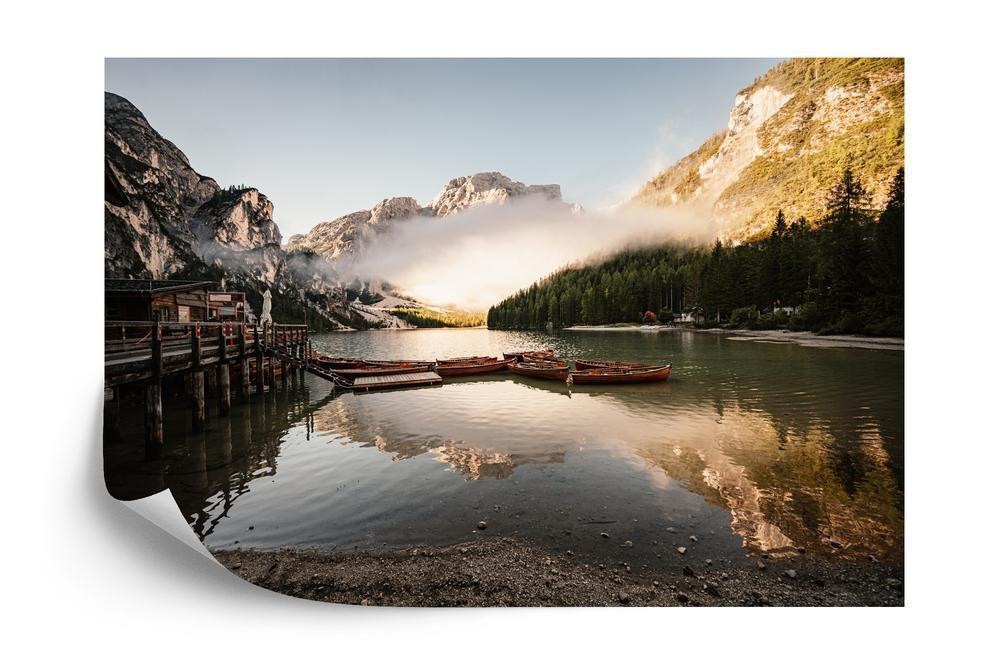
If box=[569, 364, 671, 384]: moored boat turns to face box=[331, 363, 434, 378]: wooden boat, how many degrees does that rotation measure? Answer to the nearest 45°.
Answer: approximately 180°

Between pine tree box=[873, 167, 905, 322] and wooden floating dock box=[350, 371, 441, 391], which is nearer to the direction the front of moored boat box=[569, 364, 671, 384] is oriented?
the pine tree

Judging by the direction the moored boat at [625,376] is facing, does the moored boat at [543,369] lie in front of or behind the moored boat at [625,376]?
behind

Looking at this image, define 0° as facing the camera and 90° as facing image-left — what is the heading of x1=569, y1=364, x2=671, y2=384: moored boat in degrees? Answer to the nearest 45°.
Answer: approximately 270°

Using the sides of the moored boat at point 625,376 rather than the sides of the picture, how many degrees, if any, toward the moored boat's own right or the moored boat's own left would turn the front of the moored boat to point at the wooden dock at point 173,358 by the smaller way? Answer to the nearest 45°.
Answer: approximately 135° to the moored boat's own right

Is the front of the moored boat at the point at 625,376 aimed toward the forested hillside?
no

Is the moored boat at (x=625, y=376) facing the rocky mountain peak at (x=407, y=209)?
no

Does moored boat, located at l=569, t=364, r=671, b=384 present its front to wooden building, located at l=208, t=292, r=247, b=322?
no
